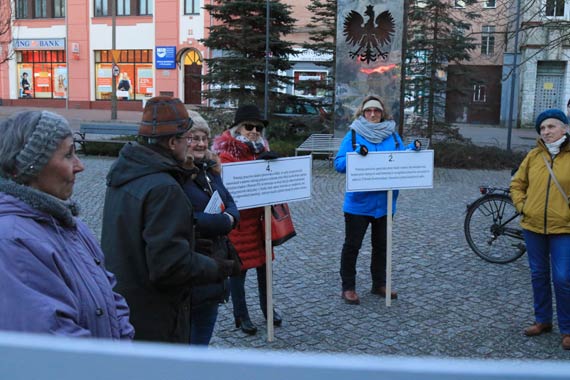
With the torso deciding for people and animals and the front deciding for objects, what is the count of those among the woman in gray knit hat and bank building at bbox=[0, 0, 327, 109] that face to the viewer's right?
1

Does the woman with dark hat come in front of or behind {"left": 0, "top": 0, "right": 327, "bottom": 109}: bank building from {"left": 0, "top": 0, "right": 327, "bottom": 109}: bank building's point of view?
in front

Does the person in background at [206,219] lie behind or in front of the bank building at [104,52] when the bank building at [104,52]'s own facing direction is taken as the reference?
in front

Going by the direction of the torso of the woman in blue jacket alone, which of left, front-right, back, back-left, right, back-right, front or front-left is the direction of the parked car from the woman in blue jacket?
back

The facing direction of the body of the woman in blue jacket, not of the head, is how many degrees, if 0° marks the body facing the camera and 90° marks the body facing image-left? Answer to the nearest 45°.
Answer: approximately 0°

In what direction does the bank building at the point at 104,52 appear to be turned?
toward the camera

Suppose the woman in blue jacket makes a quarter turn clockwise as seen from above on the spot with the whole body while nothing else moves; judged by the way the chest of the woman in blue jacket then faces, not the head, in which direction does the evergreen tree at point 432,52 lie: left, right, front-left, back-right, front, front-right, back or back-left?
right

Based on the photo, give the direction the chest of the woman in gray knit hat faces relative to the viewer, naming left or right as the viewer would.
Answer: facing to the right of the viewer

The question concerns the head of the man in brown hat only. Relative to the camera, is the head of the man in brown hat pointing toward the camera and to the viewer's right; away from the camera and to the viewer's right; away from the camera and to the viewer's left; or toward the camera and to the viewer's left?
away from the camera and to the viewer's right

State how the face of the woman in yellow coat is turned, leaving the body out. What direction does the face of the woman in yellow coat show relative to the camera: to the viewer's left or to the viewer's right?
to the viewer's left
